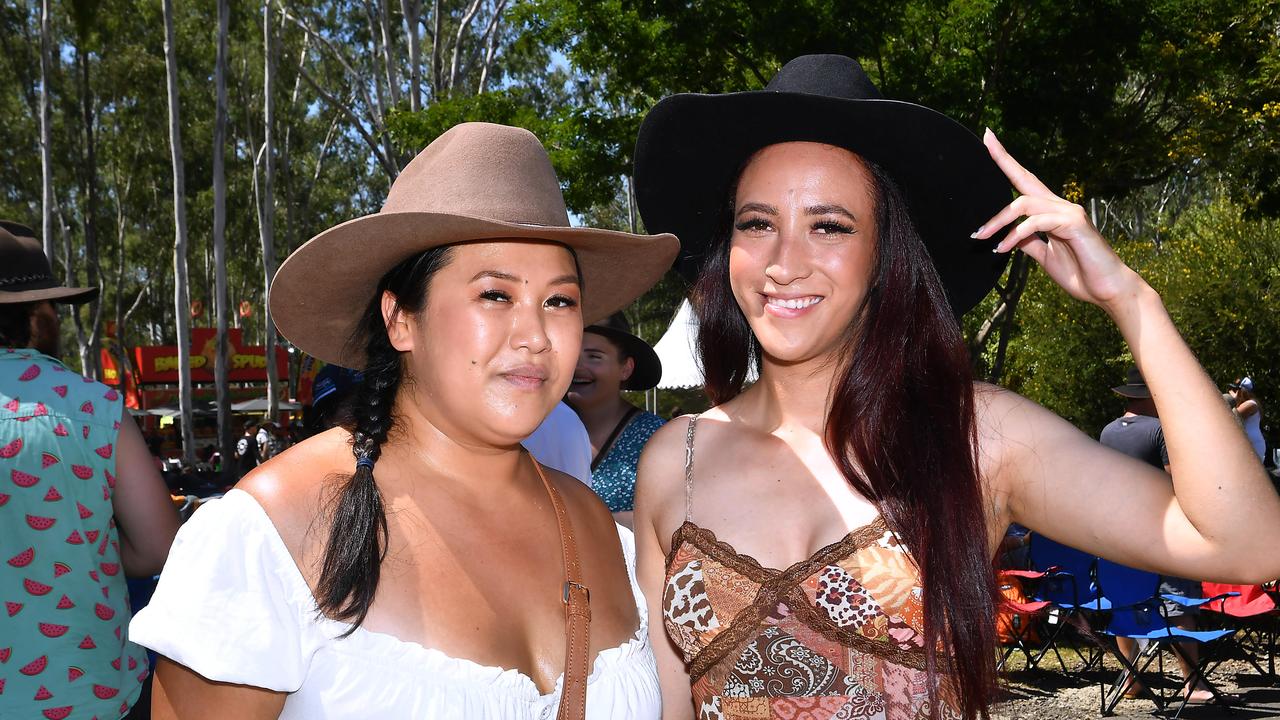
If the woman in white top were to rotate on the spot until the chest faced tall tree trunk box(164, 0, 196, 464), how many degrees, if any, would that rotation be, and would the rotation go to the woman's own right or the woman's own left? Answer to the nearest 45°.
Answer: approximately 135° to the woman's own left

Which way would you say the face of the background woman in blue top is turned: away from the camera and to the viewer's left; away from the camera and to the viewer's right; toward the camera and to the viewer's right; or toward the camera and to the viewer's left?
toward the camera and to the viewer's left

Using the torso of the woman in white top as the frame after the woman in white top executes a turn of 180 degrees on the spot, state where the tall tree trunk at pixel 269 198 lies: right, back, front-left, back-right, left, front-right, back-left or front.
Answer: front-right

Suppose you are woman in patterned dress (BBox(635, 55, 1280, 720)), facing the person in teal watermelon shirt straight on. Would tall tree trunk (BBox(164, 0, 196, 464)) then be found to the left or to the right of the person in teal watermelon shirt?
right

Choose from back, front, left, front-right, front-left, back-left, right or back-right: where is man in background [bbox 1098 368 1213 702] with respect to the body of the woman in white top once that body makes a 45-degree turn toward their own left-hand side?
front-left

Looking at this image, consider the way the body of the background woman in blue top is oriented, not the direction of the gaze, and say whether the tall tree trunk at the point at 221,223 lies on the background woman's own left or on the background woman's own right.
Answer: on the background woman's own right

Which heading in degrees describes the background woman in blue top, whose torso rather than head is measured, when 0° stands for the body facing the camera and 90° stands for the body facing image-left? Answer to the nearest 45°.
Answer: approximately 45°

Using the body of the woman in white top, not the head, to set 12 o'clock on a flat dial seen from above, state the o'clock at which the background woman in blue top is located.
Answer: The background woman in blue top is roughly at 8 o'clock from the woman in white top.

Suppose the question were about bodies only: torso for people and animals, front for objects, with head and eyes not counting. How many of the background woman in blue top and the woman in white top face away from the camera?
0

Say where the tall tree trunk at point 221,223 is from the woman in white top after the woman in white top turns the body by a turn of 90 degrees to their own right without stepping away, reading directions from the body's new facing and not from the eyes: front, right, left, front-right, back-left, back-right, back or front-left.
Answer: back-right

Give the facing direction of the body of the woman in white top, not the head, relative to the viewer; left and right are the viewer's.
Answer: facing the viewer and to the right of the viewer

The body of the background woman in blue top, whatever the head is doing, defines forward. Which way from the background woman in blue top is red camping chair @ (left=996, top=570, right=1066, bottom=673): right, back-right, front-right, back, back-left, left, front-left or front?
back

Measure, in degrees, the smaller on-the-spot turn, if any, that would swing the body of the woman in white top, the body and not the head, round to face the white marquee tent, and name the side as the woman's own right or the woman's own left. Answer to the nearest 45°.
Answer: approximately 135° to the woman's own left

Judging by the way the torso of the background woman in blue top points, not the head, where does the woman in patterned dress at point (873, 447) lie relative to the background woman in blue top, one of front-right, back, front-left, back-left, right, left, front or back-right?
front-left
